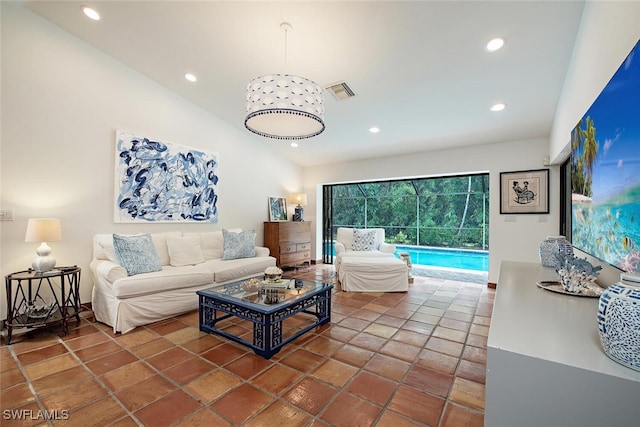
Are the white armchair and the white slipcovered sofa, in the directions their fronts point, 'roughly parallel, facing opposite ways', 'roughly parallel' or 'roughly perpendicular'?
roughly perpendicular

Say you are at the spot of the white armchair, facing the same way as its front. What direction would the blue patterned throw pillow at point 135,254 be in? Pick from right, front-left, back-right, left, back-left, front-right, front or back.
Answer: front-right

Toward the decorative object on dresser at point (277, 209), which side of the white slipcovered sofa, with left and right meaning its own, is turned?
left

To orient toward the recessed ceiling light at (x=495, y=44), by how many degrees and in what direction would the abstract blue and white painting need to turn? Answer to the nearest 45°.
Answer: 0° — it already faces it

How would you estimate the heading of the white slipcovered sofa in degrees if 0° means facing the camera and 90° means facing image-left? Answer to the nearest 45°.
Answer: approximately 315°

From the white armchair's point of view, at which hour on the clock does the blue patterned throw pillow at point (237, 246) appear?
The blue patterned throw pillow is roughly at 2 o'clock from the white armchair.

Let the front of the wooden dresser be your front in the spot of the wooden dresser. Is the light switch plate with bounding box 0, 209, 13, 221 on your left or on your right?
on your right

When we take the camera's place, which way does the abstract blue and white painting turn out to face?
facing the viewer and to the right of the viewer

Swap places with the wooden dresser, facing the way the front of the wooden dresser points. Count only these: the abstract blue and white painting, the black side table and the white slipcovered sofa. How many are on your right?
3
